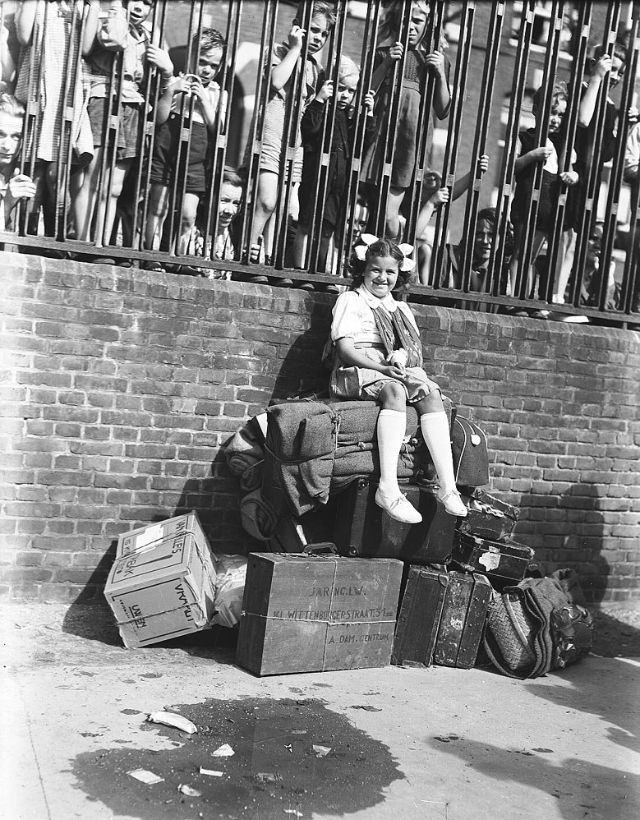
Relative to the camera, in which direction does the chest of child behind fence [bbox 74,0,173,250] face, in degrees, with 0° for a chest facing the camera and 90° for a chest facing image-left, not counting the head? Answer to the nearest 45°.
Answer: approximately 315°

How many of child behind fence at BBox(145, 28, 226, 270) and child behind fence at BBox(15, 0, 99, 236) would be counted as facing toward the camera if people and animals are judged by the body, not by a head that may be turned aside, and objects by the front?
2

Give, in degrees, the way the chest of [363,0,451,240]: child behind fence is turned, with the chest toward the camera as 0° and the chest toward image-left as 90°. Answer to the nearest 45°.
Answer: approximately 0°

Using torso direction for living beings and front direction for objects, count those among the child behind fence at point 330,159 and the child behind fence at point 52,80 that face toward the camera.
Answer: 2

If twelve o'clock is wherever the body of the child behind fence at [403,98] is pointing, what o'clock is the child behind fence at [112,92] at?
the child behind fence at [112,92] is roughly at 2 o'clock from the child behind fence at [403,98].
